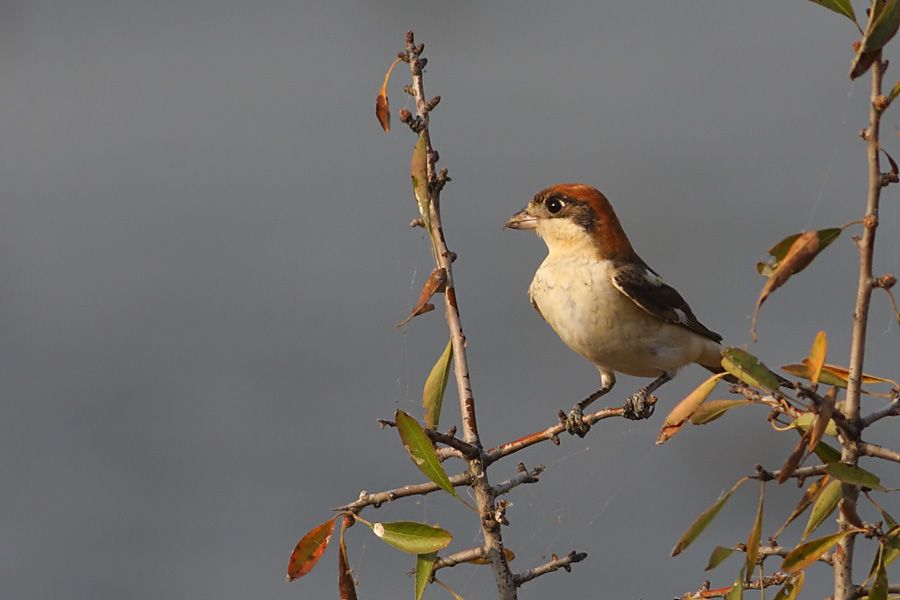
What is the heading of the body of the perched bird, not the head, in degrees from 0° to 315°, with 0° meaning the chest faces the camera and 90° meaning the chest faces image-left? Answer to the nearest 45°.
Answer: approximately 45°

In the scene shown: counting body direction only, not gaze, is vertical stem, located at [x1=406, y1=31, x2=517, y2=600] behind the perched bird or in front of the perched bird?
in front
